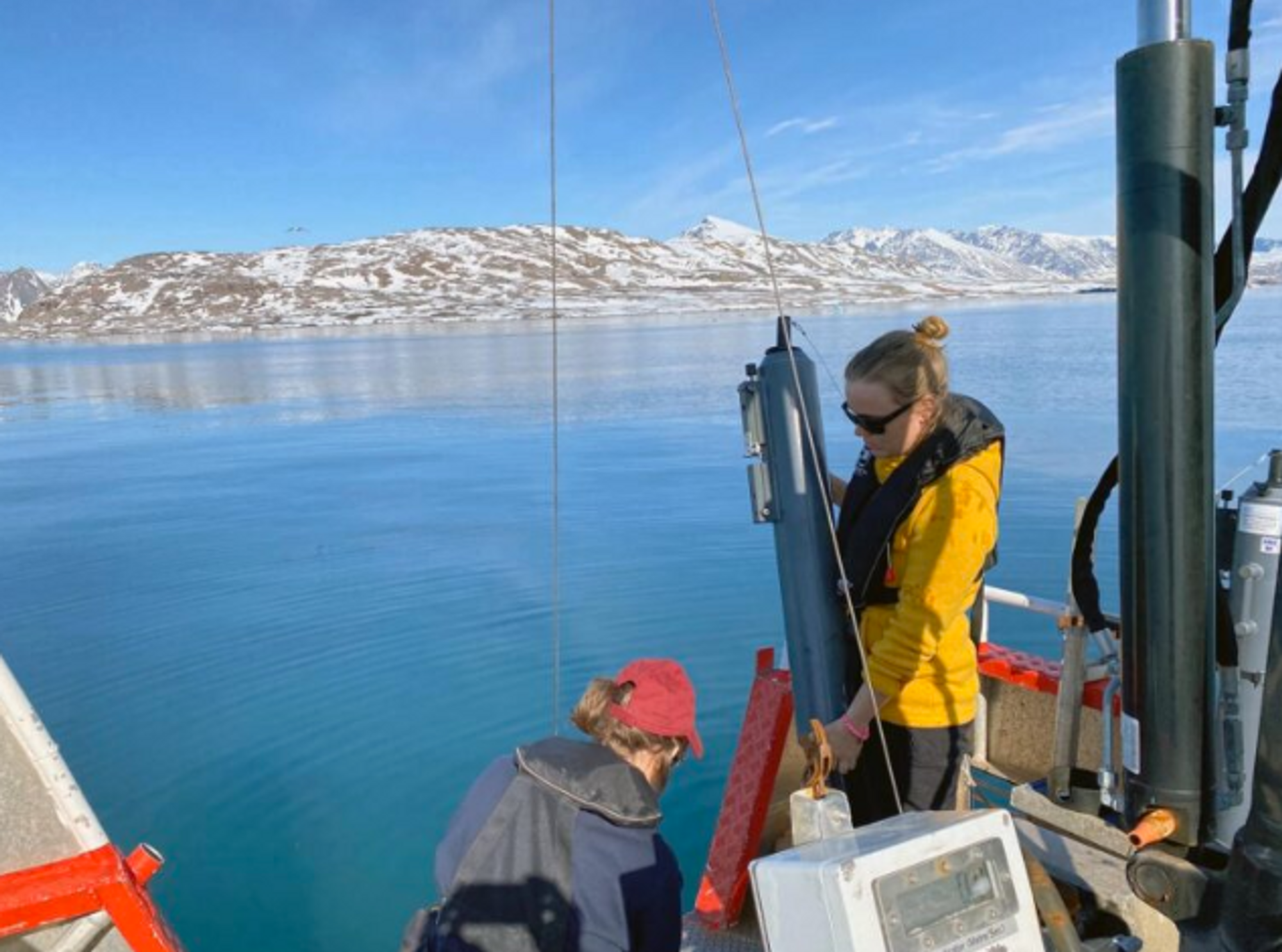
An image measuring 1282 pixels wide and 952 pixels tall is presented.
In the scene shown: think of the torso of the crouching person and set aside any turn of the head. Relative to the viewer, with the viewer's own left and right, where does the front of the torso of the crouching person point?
facing away from the viewer and to the right of the viewer

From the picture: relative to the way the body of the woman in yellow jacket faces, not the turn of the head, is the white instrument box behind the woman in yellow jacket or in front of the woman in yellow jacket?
in front

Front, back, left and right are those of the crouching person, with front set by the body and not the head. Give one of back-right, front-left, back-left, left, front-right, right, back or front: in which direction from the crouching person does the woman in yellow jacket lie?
front

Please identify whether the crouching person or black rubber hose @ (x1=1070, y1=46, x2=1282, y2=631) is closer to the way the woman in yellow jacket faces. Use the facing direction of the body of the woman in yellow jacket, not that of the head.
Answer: the crouching person

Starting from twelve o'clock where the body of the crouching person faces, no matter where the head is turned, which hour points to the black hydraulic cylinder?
The black hydraulic cylinder is roughly at 1 o'clock from the crouching person.

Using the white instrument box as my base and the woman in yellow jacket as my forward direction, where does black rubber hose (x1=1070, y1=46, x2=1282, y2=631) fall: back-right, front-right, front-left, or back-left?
front-right

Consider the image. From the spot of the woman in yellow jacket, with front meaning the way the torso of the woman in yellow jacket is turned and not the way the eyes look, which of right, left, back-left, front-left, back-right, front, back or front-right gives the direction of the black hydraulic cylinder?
left

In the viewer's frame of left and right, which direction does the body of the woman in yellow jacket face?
facing the viewer and to the left of the viewer
